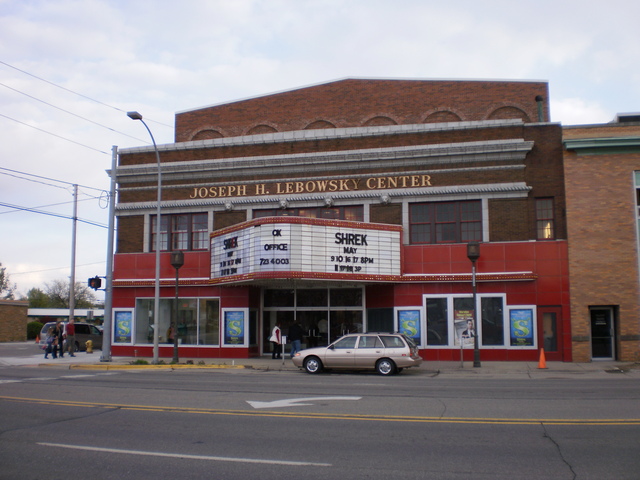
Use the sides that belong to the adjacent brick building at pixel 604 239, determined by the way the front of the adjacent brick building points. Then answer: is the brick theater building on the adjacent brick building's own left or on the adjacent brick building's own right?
on the adjacent brick building's own right

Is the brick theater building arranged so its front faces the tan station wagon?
yes

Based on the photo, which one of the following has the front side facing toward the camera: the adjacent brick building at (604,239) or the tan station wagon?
the adjacent brick building

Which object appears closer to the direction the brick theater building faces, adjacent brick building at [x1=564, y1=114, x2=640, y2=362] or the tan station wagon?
the tan station wagon

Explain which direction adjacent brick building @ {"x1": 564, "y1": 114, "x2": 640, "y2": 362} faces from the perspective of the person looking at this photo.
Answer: facing the viewer

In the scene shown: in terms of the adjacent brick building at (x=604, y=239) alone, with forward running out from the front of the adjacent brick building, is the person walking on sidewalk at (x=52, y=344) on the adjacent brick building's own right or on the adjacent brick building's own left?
on the adjacent brick building's own right

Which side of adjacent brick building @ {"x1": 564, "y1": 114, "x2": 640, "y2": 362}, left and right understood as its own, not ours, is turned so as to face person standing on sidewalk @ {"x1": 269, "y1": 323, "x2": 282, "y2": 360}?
right

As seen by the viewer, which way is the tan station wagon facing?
to the viewer's left

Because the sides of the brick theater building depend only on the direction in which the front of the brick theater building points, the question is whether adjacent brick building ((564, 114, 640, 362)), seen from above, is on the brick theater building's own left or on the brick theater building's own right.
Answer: on the brick theater building's own left

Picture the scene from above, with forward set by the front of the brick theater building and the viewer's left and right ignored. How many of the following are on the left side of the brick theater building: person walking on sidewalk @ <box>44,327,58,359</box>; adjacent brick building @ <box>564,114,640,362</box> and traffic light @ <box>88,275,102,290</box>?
1

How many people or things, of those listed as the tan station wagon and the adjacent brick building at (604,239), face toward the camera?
1

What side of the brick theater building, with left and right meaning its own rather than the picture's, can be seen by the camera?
front

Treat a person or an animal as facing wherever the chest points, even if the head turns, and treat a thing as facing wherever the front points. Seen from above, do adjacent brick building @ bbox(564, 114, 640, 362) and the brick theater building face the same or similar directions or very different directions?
same or similar directions

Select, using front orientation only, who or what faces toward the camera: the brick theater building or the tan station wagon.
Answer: the brick theater building

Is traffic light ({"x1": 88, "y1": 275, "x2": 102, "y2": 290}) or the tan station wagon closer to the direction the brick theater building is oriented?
the tan station wagon
